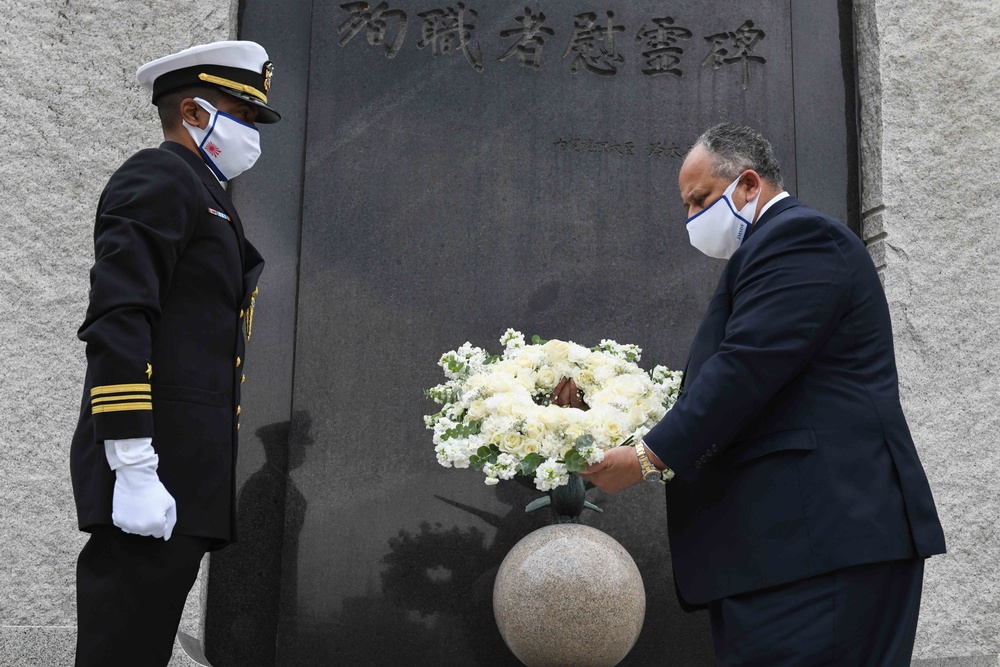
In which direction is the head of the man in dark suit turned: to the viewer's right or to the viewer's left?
to the viewer's left

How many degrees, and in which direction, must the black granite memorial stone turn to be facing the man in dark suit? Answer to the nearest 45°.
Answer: approximately 45° to its left

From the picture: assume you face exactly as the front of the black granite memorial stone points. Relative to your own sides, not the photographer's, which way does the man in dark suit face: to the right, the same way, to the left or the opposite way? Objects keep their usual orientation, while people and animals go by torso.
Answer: to the right

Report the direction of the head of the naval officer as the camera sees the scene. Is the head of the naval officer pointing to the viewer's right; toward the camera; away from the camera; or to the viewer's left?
to the viewer's right

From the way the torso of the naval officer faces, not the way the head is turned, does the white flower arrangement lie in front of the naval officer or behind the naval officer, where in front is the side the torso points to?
in front

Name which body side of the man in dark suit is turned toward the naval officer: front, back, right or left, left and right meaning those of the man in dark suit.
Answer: front

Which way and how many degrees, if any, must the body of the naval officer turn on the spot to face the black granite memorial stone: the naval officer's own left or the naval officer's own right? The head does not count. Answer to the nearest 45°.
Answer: approximately 45° to the naval officer's own left

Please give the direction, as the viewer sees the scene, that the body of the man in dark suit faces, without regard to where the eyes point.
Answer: to the viewer's left

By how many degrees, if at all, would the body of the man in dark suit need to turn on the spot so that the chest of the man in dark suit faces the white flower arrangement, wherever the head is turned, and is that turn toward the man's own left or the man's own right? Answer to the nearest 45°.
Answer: approximately 45° to the man's own right

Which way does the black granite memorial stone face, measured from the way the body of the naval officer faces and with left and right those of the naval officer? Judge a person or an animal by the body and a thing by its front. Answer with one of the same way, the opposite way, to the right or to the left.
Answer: to the right

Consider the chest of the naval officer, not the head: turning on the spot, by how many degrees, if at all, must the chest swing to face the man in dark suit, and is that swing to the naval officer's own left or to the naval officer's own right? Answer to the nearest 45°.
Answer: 0° — they already face them

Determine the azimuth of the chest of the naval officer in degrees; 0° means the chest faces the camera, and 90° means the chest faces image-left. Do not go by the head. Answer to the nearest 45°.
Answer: approximately 270°
